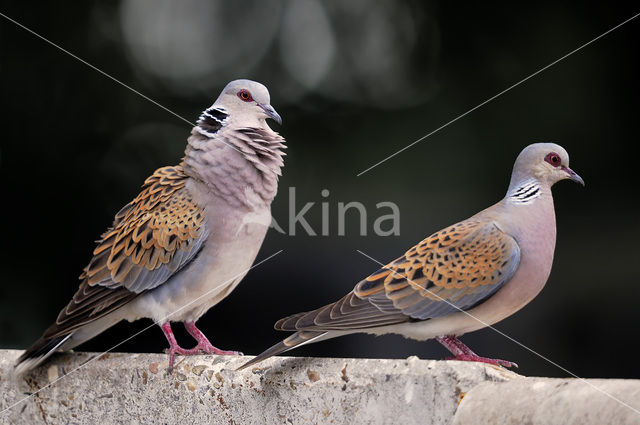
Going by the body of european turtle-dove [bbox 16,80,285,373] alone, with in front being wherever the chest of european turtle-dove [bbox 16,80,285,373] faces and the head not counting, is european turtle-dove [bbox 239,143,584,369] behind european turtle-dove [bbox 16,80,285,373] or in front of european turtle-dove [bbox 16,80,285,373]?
in front

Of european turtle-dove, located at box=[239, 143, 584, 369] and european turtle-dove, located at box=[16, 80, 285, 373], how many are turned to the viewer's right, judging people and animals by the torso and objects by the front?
2

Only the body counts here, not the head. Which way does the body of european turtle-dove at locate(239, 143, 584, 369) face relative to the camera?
to the viewer's right

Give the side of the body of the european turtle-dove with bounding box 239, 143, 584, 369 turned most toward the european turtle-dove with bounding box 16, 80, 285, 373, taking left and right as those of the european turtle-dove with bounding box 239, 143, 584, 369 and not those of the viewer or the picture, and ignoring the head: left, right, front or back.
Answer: back

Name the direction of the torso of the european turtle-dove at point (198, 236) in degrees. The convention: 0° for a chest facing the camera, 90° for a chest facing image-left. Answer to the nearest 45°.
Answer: approximately 270°
